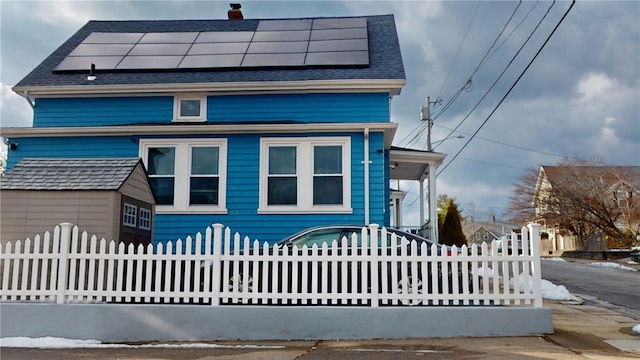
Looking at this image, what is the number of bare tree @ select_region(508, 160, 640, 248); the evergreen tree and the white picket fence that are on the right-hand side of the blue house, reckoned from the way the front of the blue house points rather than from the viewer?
1

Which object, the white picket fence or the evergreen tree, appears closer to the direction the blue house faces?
the evergreen tree

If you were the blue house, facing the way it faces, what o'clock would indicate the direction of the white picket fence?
The white picket fence is roughly at 3 o'clock from the blue house.

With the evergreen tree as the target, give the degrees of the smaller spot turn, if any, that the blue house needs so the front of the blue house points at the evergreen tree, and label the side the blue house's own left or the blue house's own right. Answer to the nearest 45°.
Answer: approximately 45° to the blue house's own left

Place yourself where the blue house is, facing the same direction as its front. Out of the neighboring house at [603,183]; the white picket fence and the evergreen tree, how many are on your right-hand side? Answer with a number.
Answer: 1

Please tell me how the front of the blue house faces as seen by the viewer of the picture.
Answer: facing to the right of the viewer

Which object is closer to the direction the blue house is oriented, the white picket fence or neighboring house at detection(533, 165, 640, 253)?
the neighboring house

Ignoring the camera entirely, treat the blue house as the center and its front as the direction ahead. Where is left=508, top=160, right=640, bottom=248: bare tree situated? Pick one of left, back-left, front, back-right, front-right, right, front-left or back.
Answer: front-left
